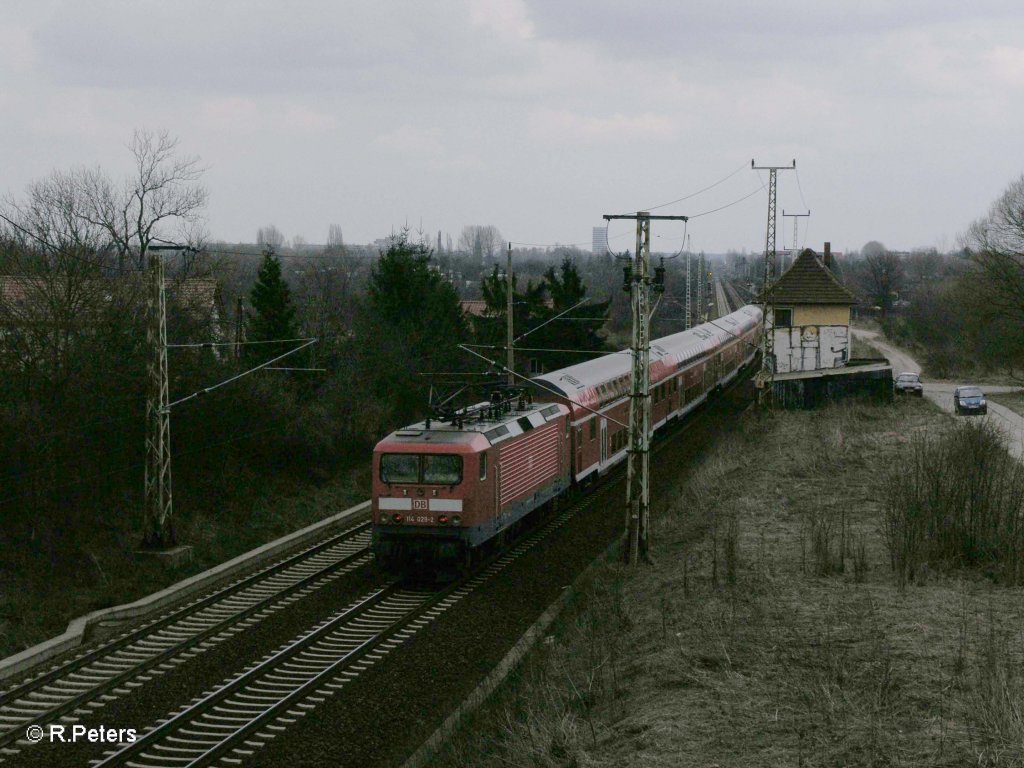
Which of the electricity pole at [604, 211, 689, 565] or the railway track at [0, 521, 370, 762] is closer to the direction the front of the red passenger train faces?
the railway track

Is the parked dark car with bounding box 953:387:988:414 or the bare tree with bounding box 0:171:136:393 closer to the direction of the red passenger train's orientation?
the bare tree

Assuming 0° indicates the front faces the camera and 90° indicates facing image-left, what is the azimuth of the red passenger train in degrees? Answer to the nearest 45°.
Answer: approximately 45°

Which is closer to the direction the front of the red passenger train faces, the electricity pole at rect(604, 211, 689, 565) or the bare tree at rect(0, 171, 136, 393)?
the bare tree

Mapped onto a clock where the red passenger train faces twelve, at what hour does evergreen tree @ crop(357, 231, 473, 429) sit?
The evergreen tree is roughly at 4 o'clock from the red passenger train.

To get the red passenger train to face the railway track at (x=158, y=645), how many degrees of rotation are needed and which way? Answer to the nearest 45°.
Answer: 0° — it already faces it

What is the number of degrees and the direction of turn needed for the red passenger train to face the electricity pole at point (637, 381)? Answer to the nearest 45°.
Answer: approximately 135° to its left

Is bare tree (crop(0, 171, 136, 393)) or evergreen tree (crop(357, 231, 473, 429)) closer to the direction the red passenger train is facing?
the bare tree

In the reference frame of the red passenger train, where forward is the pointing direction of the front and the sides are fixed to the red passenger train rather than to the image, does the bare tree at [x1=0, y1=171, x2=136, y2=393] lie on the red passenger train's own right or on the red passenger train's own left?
on the red passenger train's own right

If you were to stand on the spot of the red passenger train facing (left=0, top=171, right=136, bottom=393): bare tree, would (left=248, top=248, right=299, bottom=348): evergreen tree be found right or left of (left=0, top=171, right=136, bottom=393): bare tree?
right

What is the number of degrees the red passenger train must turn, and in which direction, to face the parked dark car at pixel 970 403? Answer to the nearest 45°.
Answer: approximately 180°

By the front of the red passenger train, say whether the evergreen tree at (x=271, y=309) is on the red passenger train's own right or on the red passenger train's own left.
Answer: on the red passenger train's own right
